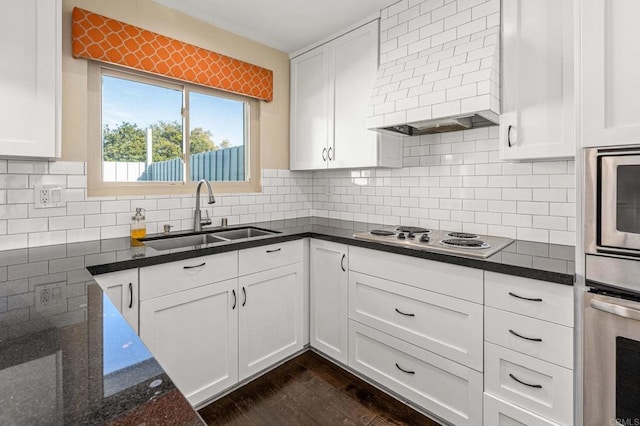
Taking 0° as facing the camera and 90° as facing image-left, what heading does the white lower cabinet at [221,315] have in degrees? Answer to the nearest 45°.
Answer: approximately 315°

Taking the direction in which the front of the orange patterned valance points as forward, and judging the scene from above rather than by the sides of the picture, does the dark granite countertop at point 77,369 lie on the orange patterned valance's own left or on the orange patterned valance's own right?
on the orange patterned valance's own right

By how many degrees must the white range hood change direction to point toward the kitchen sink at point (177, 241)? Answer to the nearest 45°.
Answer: approximately 45° to its right
